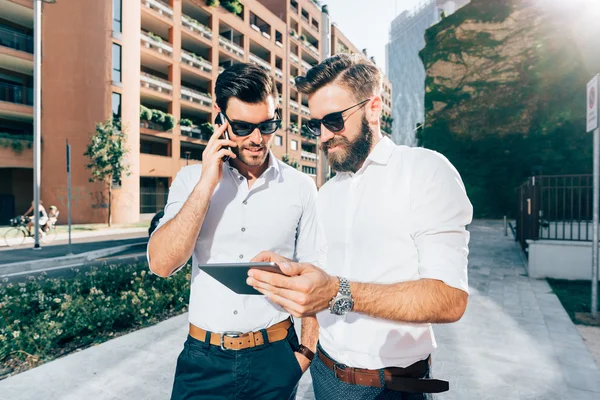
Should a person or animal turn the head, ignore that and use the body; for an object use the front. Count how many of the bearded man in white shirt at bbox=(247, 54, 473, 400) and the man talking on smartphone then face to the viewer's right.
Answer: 0

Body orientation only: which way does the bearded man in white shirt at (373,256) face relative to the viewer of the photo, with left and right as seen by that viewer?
facing the viewer and to the left of the viewer

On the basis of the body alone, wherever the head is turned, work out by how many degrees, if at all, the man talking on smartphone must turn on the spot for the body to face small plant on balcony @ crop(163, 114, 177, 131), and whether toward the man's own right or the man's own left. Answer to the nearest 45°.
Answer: approximately 180°

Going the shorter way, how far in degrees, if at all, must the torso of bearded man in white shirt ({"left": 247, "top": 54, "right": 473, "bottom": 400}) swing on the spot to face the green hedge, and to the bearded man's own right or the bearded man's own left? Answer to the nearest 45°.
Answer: approximately 90° to the bearded man's own right

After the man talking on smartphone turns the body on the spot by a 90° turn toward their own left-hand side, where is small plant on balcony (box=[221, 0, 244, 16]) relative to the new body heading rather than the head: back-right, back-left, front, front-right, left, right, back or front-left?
left

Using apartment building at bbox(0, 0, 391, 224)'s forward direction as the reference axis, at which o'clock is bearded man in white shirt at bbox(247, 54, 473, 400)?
The bearded man in white shirt is roughly at 1 o'clock from the apartment building.

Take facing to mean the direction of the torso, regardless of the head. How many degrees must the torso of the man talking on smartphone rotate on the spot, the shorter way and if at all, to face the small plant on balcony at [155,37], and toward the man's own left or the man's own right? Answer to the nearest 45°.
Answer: approximately 180°

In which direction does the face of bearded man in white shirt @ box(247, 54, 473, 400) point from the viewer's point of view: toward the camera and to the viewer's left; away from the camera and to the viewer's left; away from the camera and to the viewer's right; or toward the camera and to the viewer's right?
toward the camera and to the viewer's left

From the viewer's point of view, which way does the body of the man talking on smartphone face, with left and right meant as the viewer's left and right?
facing the viewer

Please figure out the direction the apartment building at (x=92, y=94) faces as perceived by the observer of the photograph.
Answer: facing the viewer and to the right of the viewer

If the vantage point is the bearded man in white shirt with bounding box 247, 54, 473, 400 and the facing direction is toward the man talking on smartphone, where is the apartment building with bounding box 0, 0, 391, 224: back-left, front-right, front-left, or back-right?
front-right

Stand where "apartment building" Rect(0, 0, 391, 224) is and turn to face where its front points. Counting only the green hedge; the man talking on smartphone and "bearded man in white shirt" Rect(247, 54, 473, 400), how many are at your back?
0

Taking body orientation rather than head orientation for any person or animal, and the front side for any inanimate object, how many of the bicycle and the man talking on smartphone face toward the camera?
1
